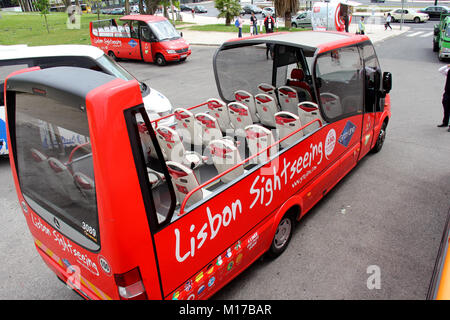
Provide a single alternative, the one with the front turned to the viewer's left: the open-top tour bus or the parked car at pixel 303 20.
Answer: the parked car

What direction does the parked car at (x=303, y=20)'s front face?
to the viewer's left

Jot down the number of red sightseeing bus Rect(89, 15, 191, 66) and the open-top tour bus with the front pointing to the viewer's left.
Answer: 0

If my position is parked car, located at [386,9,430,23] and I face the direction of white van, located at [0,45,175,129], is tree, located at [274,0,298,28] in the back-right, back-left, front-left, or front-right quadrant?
front-right

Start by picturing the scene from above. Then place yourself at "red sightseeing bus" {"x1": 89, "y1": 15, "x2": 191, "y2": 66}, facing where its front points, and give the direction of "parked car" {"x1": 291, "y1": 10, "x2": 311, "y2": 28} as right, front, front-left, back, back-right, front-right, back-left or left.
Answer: left

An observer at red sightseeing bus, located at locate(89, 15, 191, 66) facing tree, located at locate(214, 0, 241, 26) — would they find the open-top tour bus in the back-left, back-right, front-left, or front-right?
back-right

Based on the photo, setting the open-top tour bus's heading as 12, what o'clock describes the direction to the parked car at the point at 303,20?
The parked car is roughly at 11 o'clock from the open-top tour bus.

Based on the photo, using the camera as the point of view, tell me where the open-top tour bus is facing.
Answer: facing away from the viewer and to the right of the viewer

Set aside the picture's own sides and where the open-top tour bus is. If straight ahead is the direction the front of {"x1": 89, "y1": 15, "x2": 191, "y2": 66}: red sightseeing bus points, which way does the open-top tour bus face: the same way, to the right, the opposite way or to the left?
to the left

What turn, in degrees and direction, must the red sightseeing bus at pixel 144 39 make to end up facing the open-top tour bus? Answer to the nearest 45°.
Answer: approximately 45° to its right

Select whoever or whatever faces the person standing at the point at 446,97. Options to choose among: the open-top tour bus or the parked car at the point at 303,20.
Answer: the open-top tour bus

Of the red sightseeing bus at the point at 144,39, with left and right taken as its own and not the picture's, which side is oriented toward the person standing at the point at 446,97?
front

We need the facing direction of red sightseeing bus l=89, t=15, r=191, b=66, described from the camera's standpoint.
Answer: facing the viewer and to the right of the viewer

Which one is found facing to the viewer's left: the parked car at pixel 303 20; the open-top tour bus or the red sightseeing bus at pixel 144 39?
the parked car

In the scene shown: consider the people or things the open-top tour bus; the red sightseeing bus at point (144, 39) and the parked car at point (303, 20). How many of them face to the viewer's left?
1
